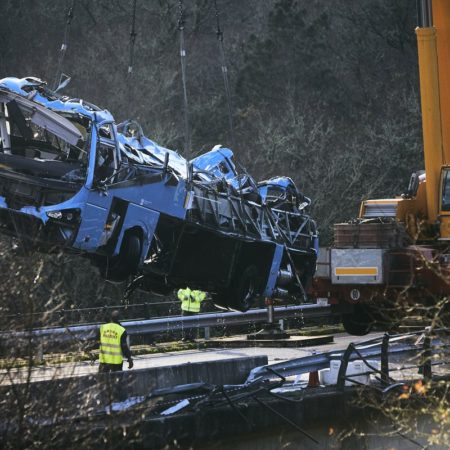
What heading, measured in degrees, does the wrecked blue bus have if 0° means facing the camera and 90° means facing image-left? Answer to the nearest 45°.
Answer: approximately 45°

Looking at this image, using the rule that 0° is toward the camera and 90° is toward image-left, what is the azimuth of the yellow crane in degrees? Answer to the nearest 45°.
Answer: approximately 225°

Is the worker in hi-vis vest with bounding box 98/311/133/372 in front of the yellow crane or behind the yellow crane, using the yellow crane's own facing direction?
behind
